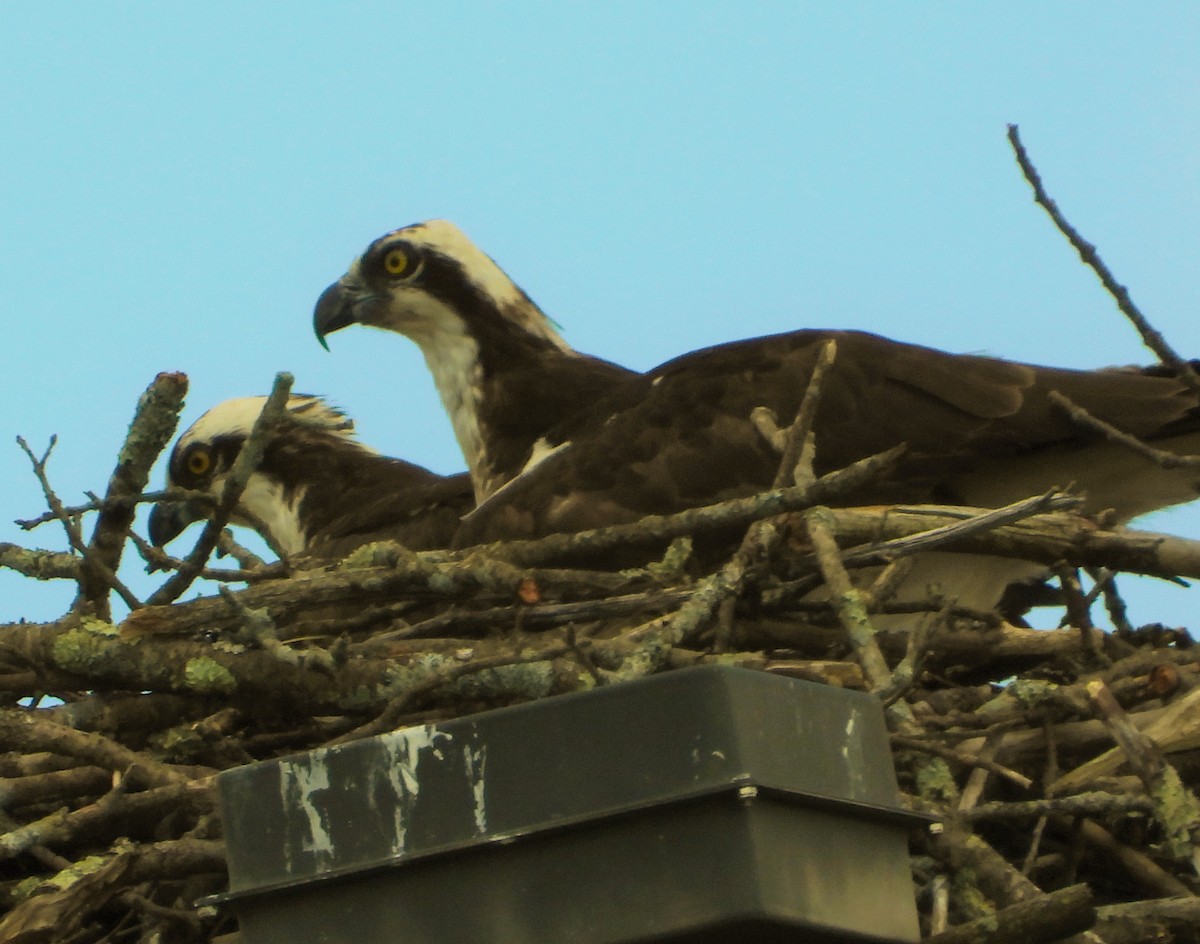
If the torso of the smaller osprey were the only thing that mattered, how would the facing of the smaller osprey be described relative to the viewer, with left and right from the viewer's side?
facing to the left of the viewer

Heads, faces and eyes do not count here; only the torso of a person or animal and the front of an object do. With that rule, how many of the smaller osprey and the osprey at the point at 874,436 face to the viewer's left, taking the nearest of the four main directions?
2

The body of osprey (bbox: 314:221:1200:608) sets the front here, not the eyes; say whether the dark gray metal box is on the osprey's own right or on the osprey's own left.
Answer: on the osprey's own left

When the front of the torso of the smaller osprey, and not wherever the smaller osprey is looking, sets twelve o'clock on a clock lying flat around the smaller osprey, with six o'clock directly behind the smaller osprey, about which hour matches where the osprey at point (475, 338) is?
The osprey is roughly at 8 o'clock from the smaller osprey.

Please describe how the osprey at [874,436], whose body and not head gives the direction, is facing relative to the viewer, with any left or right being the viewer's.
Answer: facing to the left of the viewer
